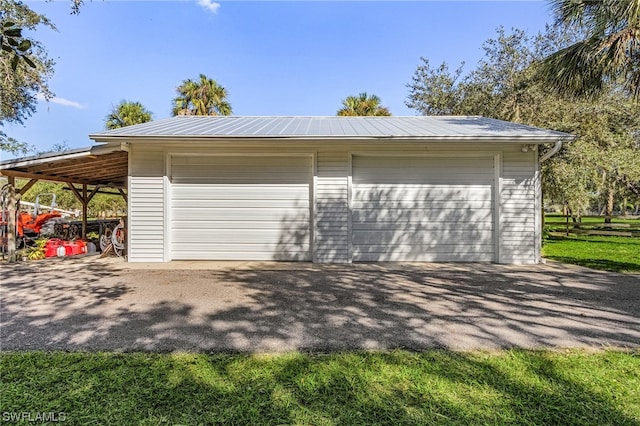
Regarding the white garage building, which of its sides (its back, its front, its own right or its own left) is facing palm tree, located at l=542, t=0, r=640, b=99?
left

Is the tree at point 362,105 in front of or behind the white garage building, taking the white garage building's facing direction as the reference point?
behind

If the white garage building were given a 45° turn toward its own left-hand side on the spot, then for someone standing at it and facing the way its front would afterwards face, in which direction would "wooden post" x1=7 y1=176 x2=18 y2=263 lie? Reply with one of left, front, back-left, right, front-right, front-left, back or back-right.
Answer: back-right

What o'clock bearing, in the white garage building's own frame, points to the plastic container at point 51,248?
The plastic container is roughly at 3 o'clock from the white garage building.

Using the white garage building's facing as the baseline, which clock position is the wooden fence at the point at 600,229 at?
The wooden fence is roughly at 8 o'clock from the white garage building.

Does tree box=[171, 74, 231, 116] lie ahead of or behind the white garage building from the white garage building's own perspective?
behind

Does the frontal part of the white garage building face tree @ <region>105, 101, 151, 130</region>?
no

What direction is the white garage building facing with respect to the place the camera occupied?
facing the viewer

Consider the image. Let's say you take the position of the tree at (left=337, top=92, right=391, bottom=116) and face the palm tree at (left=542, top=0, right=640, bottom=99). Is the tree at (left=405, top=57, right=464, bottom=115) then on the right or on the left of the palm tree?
left

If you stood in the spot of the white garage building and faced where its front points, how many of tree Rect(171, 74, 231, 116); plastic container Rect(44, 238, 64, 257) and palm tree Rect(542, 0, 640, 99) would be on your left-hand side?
1

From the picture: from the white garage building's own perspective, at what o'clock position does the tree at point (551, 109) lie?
The tree is roughly at 8 o'clock from the white garage building.

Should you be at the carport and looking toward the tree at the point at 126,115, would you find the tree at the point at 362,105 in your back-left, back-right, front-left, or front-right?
front-right

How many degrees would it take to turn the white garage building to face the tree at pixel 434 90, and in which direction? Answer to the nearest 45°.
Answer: approximately 135° to its left

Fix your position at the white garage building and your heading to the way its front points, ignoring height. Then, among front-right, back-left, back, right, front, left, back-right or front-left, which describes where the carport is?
right
